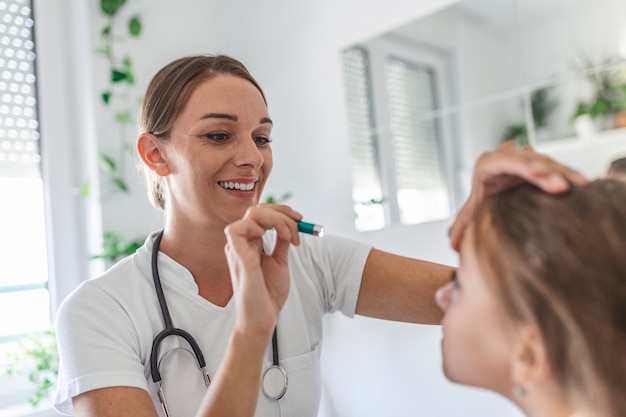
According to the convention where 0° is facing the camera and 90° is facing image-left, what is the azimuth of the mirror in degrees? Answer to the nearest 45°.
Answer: approximately 45°

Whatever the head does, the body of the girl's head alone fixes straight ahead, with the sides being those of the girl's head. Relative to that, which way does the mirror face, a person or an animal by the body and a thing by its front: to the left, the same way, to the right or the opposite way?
to the left

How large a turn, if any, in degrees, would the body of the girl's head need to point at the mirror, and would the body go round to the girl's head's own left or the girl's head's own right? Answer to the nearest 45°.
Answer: approximately 45° to the girl's head's own right

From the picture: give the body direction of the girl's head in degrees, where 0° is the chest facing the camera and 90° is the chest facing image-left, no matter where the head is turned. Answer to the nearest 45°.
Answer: approximately 135°
